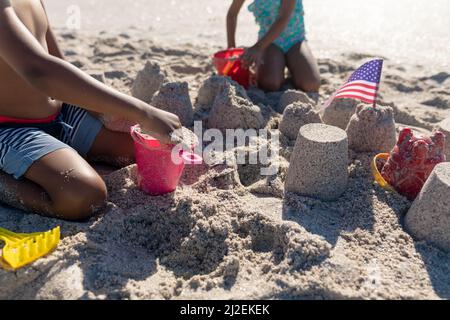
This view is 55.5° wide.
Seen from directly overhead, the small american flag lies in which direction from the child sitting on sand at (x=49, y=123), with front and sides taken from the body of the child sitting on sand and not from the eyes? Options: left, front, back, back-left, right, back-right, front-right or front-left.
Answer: front-left

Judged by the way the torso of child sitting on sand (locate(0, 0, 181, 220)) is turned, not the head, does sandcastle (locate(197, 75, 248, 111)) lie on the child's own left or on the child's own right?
on the child's own left

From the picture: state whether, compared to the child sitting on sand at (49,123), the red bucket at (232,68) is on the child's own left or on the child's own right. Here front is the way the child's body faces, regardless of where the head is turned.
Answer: on the child's own left

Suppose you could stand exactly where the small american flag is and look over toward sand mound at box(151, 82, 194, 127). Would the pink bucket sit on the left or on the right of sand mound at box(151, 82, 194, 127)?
left

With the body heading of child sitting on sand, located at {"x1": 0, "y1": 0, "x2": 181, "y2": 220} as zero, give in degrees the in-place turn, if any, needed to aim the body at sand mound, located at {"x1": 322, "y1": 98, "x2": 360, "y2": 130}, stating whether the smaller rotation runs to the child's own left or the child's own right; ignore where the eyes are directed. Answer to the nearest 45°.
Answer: approximately 45° to the child's own left

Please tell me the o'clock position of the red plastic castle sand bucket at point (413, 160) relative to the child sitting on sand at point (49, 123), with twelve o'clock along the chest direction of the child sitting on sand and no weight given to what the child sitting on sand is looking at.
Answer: The red plastic castle sand bucket is roughly at 11 o'clock from the child sitting on sand.

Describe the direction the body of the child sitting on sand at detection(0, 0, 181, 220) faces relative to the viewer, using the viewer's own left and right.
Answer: facing the viewer and to the right of the viewer

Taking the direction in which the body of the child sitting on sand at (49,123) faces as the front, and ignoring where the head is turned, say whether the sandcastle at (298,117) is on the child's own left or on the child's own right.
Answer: on the child's own left

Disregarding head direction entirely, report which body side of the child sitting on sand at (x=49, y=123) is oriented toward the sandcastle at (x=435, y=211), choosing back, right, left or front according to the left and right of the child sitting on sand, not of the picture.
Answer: front

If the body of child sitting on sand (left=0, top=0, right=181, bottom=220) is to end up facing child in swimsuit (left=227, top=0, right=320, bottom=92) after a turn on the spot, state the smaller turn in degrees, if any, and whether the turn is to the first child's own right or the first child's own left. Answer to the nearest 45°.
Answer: approximately 90° to the first child's own left

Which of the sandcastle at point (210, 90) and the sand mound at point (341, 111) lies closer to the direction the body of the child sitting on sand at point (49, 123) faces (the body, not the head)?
the sand mound

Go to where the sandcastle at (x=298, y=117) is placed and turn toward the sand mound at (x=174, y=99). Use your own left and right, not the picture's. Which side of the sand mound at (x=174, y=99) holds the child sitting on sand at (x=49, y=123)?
left
